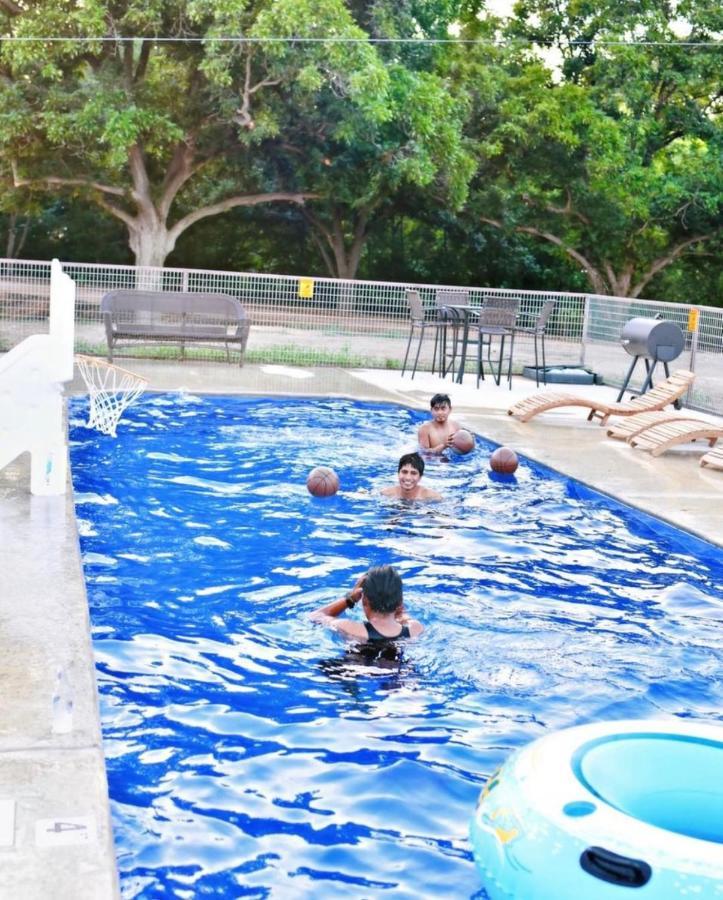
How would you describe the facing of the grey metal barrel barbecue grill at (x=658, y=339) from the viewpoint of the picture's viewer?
facing the viewer and to the left of the viewer

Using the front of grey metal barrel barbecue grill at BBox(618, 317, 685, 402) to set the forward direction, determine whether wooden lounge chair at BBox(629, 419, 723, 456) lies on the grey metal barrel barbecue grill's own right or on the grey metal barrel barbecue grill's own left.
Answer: on the grey metal barrel barbecue grill's own left

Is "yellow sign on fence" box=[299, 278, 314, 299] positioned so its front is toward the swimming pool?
yes

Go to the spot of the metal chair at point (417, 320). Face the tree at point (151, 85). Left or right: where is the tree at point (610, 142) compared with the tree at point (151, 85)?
right

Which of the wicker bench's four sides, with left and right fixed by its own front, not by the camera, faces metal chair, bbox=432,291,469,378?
left

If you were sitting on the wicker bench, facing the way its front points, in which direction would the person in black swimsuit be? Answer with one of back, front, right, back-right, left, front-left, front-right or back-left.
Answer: front

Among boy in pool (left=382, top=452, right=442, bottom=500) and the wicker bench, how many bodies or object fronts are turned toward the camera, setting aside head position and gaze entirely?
2

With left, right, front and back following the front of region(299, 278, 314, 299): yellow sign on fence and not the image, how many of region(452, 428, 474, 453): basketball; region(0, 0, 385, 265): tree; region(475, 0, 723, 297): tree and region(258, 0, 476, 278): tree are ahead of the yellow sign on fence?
1

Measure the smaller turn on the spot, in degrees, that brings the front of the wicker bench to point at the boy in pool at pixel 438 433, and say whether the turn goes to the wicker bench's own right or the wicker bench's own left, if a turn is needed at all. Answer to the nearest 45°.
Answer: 0° — it already faces them

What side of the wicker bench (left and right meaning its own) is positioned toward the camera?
front

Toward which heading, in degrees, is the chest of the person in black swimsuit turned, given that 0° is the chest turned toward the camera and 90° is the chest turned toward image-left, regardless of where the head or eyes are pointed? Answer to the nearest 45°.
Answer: approximately 180°

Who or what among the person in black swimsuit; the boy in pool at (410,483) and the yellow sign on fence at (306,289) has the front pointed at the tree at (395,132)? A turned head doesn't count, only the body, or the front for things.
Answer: the person in black swimsuit

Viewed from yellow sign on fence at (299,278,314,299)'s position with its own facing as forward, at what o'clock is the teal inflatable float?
The teal inflatable float is roughly at 12 o'clock from the yellow sign on fence.

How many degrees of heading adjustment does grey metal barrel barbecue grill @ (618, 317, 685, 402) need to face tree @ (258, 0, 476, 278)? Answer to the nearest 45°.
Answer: approximately 90° to its right

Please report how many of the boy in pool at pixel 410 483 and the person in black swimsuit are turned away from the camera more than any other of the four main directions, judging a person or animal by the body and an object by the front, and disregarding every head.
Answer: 1

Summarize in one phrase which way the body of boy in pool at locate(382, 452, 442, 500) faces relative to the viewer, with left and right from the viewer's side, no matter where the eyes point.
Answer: facing the viewer

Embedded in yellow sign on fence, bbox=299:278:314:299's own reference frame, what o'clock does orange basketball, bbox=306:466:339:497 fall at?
The orange basketball is roughly at 12 o'clock from the yellow sign on fence.
